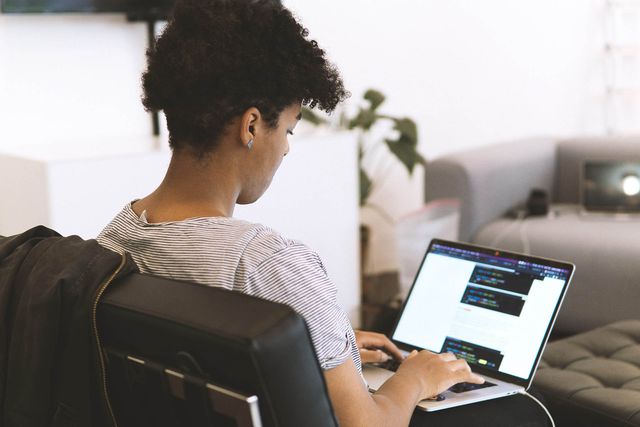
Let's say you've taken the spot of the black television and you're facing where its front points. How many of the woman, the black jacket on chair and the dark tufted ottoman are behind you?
0

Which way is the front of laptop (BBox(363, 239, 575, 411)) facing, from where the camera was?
facing the viewer and to the left of the viewer

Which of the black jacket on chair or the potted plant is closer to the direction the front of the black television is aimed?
the black jacket on chair

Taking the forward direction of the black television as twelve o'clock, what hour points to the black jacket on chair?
The black jacket on chair is roughly at 12 o'clock from the black television.

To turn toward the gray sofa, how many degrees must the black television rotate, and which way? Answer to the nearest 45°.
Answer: approximately 90° to its left

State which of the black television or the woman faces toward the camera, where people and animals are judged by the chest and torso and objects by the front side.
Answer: the black television

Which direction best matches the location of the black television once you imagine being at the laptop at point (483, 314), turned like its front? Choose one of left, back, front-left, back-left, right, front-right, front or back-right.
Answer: right

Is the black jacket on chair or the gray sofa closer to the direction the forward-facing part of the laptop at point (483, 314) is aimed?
the black jacket on chair

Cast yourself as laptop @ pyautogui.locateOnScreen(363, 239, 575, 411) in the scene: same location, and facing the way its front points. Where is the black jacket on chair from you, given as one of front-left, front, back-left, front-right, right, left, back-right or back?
front

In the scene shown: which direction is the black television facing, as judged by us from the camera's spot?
facing the viewer

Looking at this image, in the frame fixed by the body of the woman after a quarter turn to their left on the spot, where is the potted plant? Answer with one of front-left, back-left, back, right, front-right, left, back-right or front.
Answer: front-right

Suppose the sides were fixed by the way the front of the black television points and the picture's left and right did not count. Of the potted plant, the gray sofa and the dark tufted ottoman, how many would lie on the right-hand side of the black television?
0

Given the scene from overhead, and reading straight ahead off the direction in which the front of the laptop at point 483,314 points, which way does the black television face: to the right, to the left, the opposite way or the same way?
to the left

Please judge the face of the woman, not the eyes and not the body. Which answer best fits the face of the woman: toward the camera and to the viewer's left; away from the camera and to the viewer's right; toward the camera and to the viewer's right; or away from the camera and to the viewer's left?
away from the camera and to the viewer's right

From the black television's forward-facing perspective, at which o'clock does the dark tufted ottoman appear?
The dark tufted ottoman is roughly at 11 o'clock from the black television.

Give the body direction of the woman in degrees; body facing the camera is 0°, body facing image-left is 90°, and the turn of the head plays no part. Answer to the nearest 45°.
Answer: approximately 225°
